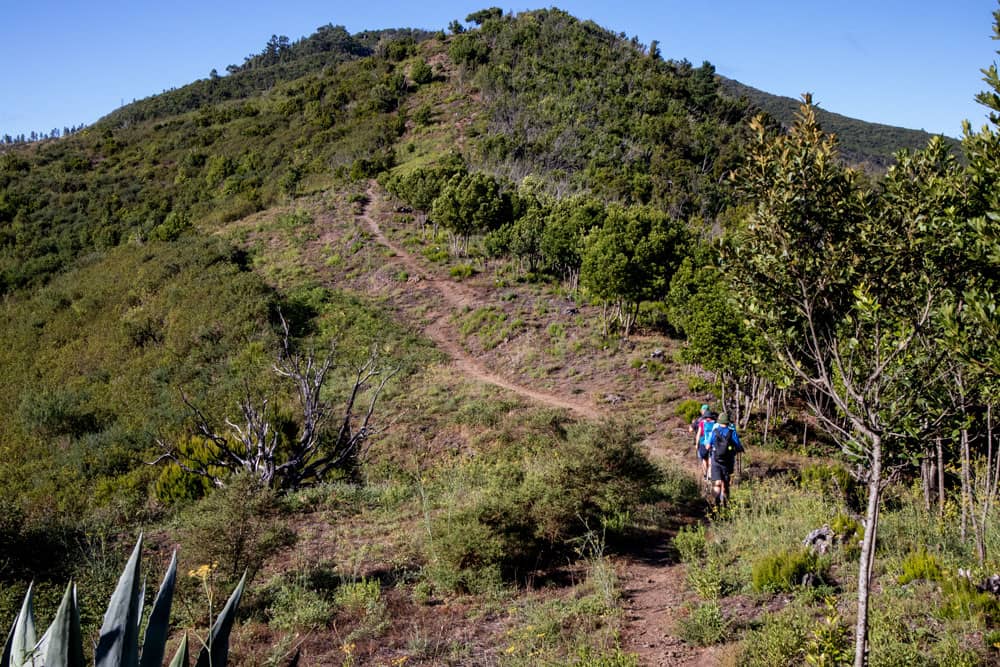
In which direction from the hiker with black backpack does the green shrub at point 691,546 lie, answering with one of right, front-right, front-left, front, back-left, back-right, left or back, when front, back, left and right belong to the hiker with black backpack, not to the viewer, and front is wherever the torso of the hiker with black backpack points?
back

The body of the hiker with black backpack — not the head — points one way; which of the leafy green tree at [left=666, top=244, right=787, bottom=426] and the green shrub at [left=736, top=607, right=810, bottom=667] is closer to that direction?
the leafy green tree

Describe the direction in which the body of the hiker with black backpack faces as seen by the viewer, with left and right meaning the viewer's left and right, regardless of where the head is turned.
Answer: facing away from the viewer

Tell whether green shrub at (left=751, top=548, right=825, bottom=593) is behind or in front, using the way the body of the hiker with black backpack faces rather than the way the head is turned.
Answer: behind

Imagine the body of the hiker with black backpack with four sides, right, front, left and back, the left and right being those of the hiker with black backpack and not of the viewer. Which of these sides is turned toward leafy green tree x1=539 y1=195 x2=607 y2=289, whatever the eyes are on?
front

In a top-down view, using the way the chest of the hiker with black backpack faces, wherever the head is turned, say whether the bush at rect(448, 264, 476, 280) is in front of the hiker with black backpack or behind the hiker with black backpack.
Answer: in front

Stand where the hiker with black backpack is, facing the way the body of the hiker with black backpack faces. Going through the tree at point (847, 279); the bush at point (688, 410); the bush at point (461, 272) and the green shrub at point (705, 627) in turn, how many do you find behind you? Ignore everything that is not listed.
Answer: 2

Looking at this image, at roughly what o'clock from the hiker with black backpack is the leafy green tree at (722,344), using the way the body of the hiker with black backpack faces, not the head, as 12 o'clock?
The leafy green tree is roughly at 12 o'clock from the hiker with black backpack.

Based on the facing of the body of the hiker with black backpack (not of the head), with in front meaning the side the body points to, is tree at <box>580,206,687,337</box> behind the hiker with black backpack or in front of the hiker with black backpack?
in front

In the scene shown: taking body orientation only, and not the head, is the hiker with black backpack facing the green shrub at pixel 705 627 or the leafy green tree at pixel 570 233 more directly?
the leafy green tree

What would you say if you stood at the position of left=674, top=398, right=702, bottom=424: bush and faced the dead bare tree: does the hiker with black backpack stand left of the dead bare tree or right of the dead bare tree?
left

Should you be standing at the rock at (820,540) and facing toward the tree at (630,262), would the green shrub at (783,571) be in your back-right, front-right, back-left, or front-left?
back-left

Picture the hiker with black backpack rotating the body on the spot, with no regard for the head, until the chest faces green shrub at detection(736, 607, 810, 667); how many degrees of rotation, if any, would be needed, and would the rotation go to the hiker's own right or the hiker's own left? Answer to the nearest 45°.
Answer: approximately 180°

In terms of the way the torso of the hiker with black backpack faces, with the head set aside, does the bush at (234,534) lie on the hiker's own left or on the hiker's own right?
on the hiker's own left
